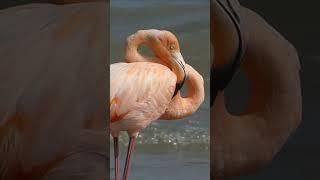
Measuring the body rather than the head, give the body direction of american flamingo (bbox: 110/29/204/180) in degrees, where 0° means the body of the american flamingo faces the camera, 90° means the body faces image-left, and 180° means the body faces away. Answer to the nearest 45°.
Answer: approximately 270°
